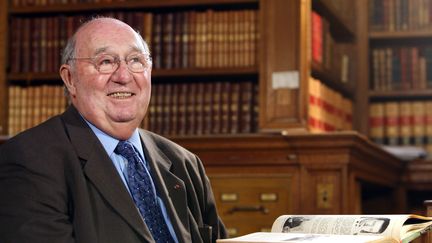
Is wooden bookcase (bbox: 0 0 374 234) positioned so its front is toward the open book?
yes

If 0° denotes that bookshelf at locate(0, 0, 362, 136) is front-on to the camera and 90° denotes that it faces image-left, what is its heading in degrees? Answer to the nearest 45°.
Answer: approximately 0°

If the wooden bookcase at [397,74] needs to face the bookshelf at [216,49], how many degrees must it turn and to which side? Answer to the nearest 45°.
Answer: approximately 45° to its right

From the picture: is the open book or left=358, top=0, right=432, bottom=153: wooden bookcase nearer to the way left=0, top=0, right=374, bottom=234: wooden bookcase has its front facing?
the open book

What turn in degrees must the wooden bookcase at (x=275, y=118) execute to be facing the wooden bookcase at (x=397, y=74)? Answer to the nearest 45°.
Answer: approximately 135° to its left

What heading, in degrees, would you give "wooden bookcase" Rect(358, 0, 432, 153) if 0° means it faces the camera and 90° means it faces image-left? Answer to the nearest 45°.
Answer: approximately 0°

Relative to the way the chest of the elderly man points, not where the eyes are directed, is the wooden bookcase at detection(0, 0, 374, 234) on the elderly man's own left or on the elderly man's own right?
on the elderly man's own left
